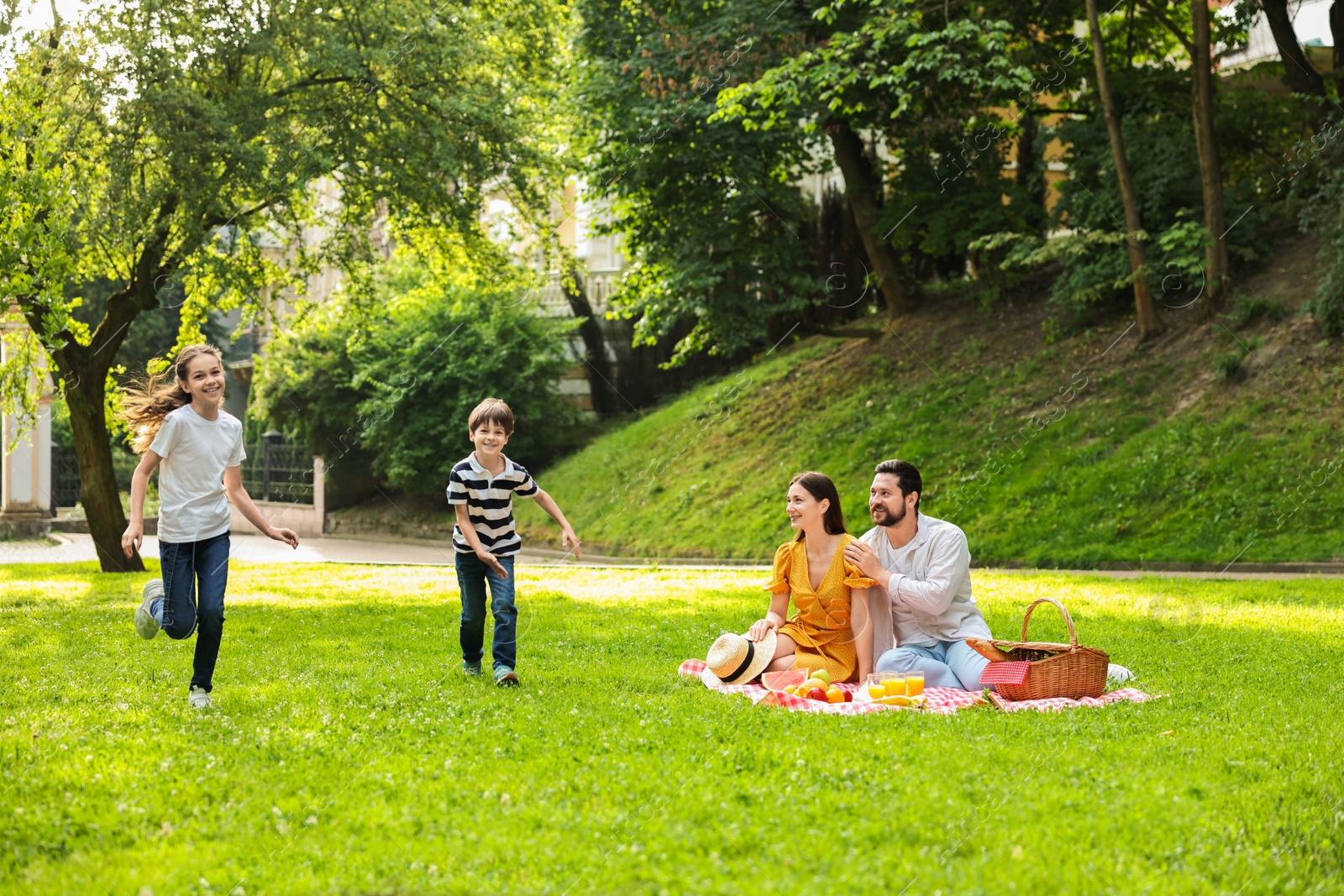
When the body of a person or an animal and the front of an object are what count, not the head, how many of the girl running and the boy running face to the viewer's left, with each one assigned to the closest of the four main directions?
0

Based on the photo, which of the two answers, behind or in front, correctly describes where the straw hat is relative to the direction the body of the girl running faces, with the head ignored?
in front

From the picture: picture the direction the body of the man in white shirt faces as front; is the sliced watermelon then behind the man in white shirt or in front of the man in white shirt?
in front

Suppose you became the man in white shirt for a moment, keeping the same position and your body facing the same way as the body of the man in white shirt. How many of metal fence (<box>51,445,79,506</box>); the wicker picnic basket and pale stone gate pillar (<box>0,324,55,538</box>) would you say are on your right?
2

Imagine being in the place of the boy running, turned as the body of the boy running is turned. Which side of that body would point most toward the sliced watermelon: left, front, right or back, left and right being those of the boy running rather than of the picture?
left

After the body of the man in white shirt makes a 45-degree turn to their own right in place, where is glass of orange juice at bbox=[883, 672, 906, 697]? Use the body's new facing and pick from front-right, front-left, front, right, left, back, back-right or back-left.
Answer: left

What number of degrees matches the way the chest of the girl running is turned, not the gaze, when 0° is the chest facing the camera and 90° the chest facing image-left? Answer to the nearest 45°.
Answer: approximately 315°

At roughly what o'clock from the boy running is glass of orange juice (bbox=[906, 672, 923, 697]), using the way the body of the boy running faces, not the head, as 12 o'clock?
The glass of orange juice is roughly at 10 o'clock from the boy running.

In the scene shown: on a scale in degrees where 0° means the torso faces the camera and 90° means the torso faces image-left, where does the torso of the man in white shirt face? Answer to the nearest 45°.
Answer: approximately 45°

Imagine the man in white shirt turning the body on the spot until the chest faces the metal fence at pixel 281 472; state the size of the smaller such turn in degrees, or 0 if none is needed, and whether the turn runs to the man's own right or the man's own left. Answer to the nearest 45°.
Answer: approximately 90° to the man's own right

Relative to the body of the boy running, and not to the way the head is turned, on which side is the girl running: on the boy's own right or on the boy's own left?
on the boy's own right

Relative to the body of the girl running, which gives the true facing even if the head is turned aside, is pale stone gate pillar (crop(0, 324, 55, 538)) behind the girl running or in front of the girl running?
behind
